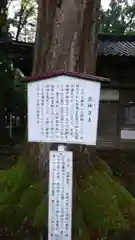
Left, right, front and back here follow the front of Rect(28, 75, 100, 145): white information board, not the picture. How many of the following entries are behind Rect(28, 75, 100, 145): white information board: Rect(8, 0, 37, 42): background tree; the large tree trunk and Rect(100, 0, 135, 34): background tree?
3

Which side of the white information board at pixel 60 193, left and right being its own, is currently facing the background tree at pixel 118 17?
back

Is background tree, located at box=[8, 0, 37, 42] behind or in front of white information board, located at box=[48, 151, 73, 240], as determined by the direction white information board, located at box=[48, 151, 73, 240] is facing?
behind

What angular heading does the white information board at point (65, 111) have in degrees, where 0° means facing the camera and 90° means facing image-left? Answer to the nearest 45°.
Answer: approximately 0°

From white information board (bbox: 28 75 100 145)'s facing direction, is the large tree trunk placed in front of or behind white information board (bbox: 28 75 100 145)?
behind

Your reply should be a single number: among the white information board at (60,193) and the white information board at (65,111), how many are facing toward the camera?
2
